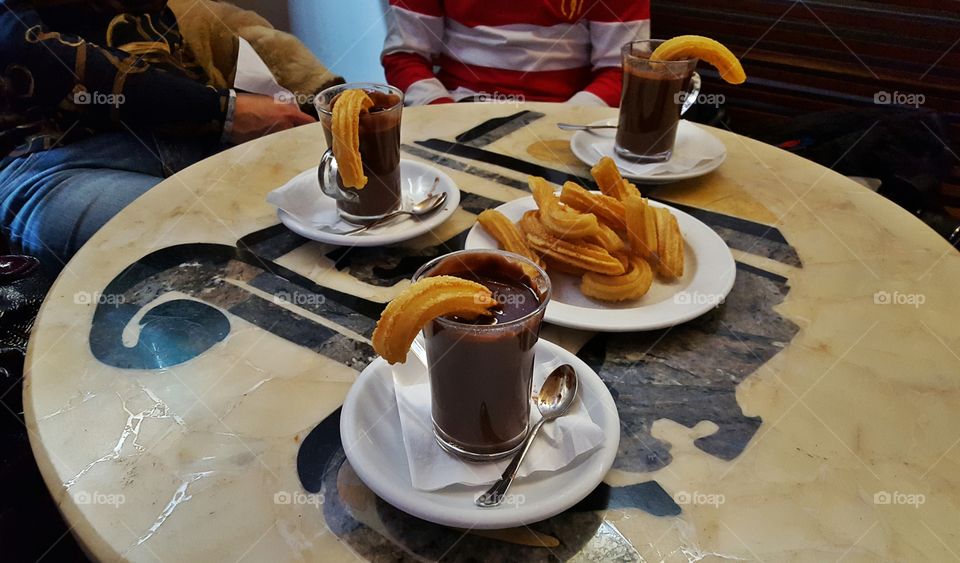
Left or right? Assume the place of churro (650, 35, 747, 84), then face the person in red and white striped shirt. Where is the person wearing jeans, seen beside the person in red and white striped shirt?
left

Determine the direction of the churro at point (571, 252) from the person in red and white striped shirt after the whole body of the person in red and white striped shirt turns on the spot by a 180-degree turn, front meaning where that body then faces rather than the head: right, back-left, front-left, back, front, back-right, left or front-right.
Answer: back

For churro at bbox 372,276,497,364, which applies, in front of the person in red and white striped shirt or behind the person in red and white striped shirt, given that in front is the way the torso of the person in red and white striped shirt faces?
in front

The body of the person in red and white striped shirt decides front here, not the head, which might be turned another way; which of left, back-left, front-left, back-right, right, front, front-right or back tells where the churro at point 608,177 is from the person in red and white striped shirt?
front

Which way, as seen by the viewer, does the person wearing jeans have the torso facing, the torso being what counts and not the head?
to the viewer's right

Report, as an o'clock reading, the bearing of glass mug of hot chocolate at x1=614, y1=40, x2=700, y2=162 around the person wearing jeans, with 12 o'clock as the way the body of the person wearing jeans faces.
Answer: The glass mug of hot chocolate is roughly at 11 o'clock from the person wearing jeans.

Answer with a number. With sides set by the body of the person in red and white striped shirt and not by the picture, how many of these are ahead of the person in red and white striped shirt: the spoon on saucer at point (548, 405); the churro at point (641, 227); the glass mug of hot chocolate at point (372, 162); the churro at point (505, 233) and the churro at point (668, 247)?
5

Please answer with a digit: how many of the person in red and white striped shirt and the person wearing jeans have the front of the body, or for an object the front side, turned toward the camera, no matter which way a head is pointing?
1

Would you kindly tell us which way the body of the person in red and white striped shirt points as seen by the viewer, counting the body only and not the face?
toward the camera

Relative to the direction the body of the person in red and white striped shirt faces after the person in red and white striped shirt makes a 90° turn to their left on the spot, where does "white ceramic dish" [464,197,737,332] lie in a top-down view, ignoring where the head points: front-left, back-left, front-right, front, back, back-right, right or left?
right

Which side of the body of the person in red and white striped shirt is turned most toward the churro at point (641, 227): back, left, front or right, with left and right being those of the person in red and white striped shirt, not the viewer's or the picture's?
front

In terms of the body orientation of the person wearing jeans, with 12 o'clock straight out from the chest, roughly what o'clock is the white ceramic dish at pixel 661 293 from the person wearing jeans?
The white ceramic dish is roughly at 12 o'clock from the person wearing jeans.

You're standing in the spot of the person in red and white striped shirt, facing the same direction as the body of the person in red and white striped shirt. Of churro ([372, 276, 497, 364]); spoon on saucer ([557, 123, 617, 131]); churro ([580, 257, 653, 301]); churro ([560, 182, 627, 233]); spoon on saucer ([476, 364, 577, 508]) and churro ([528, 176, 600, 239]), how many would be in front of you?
6

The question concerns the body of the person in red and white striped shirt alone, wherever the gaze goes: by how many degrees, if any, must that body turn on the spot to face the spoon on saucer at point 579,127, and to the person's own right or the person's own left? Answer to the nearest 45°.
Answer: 0° — they already face it

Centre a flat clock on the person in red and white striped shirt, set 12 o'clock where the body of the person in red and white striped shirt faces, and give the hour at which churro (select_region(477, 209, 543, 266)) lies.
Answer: The churro is roughly at 12 o'clock from the person in red and white striped shirt.
